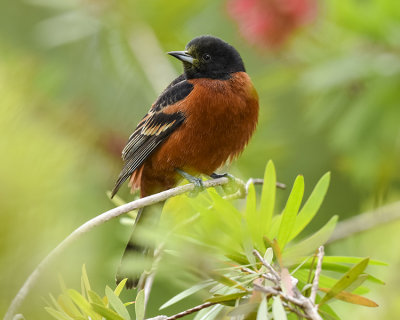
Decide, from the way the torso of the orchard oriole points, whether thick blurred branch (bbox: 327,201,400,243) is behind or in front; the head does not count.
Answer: in front

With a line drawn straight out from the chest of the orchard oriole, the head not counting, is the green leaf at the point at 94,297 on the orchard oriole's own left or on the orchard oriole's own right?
on the orchard oriole's own right

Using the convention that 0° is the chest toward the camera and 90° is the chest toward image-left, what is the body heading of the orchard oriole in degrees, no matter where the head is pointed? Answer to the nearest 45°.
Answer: approximately 315°
